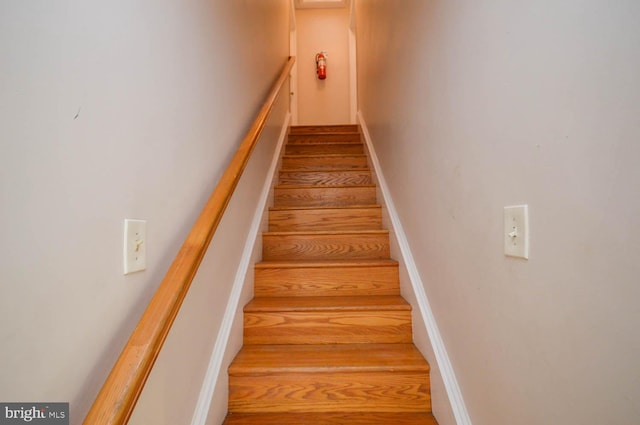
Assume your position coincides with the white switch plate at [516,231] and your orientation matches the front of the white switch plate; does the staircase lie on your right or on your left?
on your right

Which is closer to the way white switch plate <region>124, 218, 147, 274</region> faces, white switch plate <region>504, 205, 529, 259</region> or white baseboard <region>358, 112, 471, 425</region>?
the white switch plate

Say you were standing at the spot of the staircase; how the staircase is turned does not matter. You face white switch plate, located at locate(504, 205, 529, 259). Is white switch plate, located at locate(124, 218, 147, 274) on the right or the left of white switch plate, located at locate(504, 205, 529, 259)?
right

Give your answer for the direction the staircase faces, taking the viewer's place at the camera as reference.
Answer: facing the viewer

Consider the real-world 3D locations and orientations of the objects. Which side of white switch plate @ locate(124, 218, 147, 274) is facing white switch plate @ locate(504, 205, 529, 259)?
front

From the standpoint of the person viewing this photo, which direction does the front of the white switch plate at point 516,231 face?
facing the viewer and to the left of the viewer

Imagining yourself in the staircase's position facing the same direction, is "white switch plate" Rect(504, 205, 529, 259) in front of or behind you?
in front

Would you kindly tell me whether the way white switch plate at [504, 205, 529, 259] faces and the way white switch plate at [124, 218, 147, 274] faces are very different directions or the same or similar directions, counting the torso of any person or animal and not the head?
very different directions

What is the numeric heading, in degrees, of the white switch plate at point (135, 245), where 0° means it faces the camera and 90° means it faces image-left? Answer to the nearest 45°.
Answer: approximately 315°

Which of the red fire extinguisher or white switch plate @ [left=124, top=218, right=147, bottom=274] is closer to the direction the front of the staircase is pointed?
the white switch plate

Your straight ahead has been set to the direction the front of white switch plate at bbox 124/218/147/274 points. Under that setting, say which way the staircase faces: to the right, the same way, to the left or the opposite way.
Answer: to the right

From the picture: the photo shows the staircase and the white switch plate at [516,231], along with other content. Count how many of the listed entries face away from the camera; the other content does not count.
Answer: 0

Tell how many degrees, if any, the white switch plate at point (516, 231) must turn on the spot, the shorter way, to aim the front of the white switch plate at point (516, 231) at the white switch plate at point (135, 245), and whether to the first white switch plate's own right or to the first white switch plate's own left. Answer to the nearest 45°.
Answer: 0° — it already faces it

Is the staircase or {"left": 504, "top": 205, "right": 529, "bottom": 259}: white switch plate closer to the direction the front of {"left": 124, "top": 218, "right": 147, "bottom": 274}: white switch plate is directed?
the white switch plate

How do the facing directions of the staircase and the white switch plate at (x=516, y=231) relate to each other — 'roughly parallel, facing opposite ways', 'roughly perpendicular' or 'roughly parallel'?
roughly perpendicular

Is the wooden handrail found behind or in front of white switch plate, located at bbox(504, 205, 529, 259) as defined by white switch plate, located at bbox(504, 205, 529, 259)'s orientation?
in front
